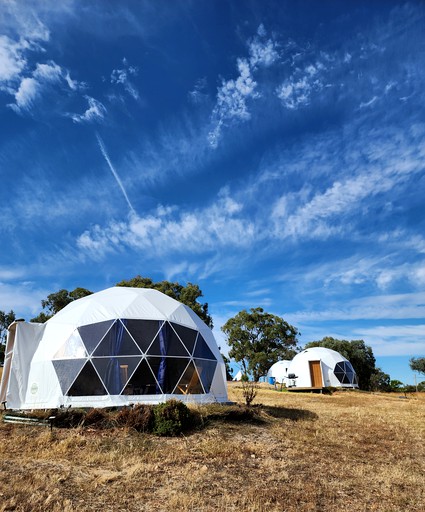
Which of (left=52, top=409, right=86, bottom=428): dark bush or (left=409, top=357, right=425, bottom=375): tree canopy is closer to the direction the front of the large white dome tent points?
the dark bush

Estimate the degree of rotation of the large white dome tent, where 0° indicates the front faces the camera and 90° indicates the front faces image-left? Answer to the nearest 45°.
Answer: approximately 0°

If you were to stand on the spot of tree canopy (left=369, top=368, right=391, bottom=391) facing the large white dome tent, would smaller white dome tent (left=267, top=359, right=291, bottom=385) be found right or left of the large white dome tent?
right

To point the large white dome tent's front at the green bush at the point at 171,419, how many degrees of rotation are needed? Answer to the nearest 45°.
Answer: approximately 45° to its left

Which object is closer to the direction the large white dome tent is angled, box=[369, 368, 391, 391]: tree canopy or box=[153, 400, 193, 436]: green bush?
the green bush

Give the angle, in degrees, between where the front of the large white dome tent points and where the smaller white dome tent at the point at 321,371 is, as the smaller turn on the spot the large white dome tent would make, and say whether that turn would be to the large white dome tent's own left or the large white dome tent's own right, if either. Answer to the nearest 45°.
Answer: approximately 135° to the large white dome tent's own left

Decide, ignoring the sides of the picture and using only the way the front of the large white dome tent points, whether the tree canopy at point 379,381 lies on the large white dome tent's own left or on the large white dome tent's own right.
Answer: on the large white dome tent's own left

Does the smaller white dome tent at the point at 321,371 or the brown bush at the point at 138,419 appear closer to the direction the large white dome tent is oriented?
the brown bush

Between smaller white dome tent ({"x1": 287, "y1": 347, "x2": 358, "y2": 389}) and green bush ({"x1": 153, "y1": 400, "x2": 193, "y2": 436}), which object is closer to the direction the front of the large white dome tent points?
the green bush

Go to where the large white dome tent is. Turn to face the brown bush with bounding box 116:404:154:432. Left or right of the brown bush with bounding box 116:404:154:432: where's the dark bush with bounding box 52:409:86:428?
right

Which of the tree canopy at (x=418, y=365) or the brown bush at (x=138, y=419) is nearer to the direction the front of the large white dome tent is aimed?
the brown bush

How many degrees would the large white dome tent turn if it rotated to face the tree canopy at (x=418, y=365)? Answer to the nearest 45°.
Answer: approximately 135° to its left

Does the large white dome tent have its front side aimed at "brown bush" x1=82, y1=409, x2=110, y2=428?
yes

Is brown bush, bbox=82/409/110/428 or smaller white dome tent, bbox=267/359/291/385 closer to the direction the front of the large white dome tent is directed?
the brown bush
